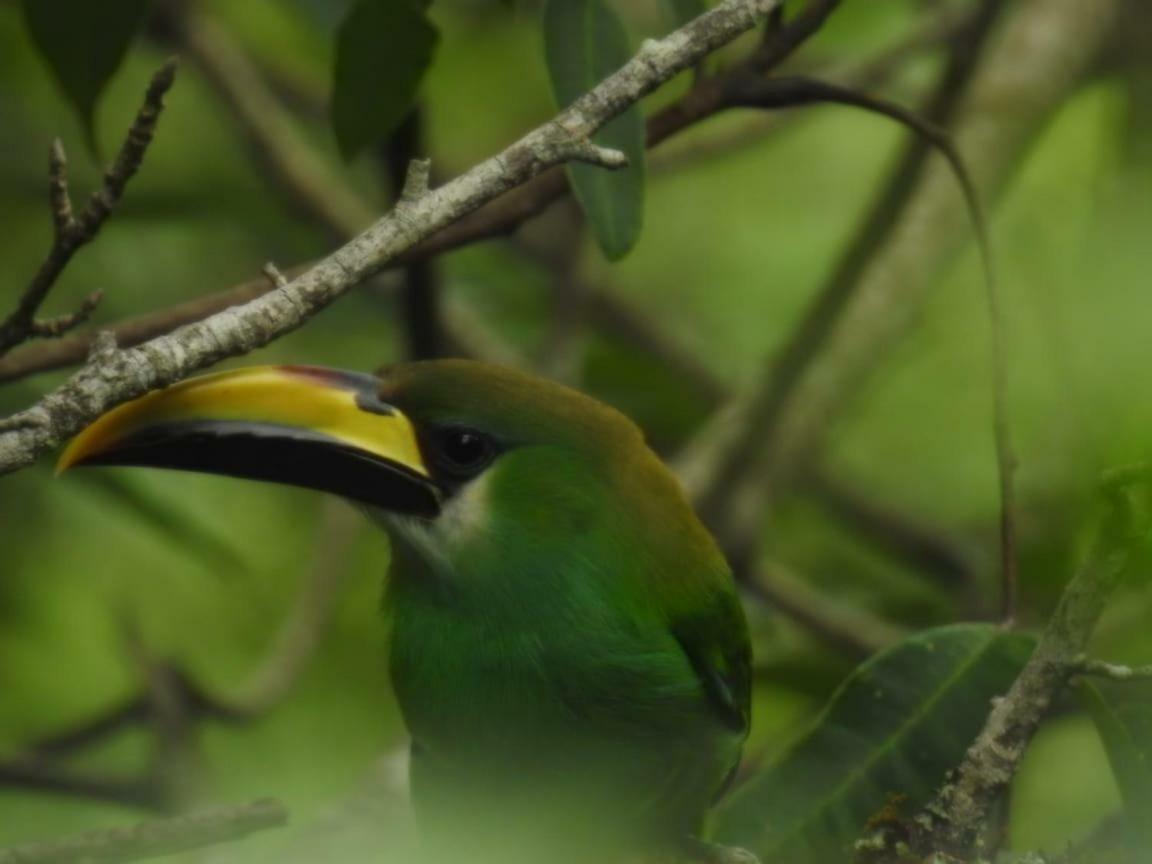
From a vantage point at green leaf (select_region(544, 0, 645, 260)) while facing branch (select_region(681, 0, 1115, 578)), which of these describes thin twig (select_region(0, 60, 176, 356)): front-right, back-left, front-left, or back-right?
back-left

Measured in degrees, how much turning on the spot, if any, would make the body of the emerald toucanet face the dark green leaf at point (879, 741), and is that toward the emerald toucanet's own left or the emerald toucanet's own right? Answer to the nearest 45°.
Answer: approximately 135° to the emerald toucanet's own left

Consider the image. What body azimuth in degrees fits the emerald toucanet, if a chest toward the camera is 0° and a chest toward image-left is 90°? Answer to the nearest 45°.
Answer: approximately 90°

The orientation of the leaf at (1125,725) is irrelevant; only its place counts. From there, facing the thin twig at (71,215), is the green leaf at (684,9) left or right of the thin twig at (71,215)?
right

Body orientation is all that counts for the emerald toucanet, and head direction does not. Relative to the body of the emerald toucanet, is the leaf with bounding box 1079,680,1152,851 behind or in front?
behind

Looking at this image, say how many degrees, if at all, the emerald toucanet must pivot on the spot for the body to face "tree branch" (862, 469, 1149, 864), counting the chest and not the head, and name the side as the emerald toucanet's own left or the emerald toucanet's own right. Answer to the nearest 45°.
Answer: approximately 135° to the emerald toucanet's own left

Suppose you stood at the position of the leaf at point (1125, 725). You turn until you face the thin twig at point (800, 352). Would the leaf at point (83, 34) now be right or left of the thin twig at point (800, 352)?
left
